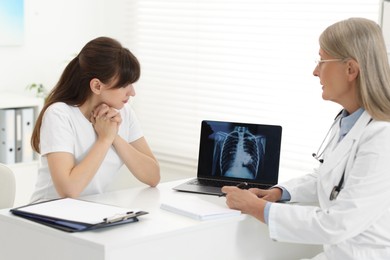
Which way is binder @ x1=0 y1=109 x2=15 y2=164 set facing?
toward the camera

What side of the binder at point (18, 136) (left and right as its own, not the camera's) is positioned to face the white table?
front

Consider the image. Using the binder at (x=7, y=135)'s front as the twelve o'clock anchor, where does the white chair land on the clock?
The white chair is roughly at 12 o'clock from the binder.

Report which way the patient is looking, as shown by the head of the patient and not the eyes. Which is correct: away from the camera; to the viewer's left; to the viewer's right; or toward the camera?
to the viewer's right

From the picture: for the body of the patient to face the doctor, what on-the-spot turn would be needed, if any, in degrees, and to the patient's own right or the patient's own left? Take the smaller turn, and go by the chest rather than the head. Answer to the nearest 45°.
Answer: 0° — they already face them

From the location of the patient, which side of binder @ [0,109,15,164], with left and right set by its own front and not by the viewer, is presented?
front

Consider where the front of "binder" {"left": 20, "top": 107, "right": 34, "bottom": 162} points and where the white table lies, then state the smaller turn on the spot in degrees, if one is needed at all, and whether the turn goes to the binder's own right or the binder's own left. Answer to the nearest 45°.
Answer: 0° — it already faces it

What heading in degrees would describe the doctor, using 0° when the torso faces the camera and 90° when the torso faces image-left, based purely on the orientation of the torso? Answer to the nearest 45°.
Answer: approximately 90°

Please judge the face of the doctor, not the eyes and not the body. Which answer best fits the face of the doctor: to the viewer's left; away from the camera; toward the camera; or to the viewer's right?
to the viewer's left

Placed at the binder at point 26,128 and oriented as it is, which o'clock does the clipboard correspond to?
The clipboard is roughly at 12 o'clock from the binder.

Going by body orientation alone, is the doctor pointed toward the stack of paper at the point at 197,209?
yes

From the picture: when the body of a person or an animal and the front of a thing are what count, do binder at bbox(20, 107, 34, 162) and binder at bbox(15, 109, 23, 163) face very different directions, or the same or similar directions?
same or similar directions

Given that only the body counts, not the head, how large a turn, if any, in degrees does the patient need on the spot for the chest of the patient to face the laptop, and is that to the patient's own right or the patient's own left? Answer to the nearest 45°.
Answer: approximately 45° to the patient's own left

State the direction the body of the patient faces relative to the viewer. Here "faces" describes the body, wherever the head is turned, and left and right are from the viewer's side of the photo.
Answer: facing the viewer and to the right of the viewer
